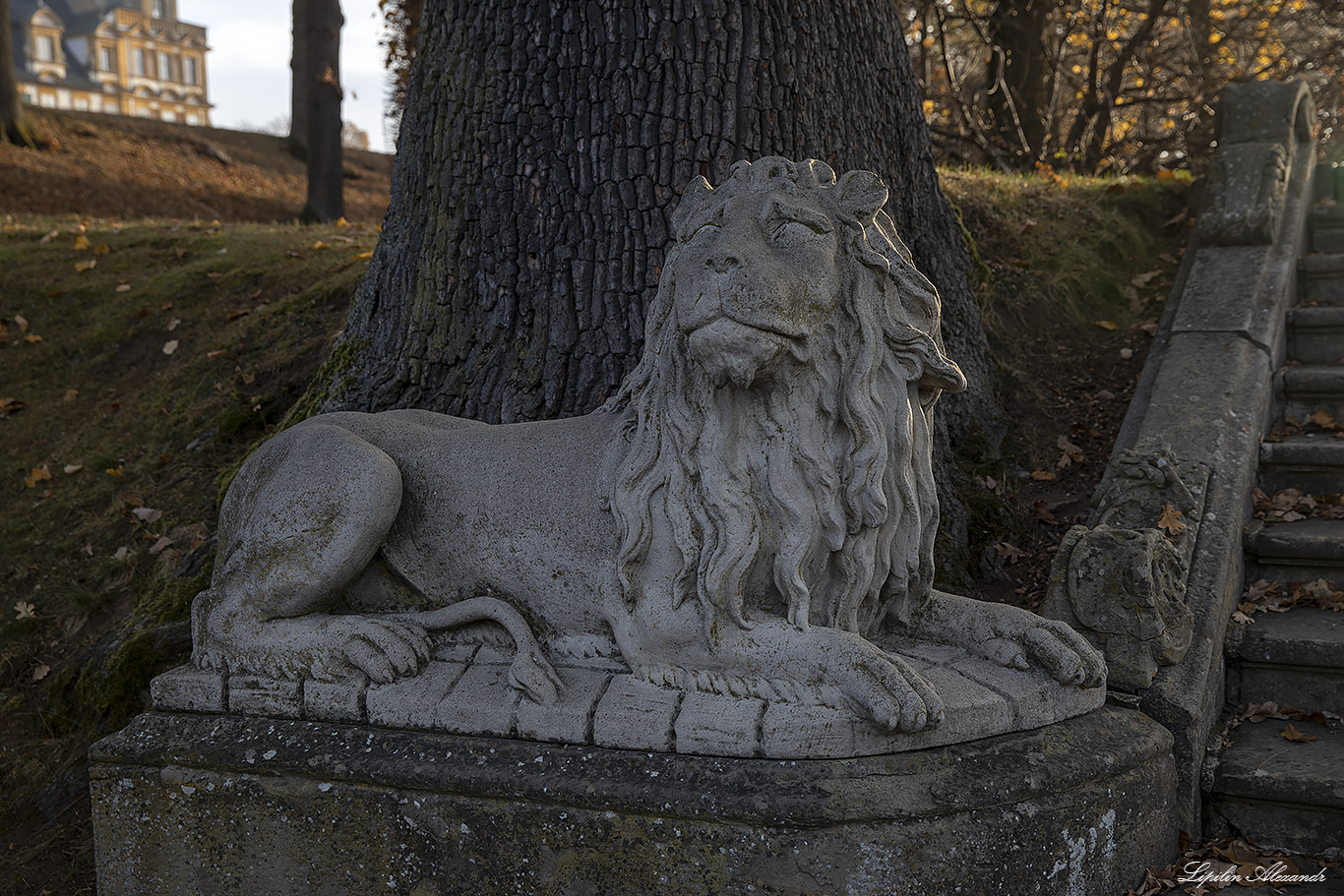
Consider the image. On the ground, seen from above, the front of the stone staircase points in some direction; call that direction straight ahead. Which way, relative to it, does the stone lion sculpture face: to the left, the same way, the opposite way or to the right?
to the left

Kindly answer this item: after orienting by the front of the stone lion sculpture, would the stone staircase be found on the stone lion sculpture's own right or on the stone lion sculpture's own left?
on the stone lion sculpture's own left

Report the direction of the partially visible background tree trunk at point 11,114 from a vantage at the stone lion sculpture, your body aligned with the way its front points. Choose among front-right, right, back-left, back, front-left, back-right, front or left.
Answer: back

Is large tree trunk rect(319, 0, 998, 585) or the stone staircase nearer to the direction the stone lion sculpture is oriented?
the stone staircase

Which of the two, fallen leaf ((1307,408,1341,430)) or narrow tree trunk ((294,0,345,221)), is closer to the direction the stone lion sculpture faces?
the fallen leaf

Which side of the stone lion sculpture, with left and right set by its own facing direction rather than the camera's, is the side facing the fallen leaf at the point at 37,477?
back

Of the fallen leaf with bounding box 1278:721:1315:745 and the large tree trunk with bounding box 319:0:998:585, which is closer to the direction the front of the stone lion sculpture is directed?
the fallen leaf

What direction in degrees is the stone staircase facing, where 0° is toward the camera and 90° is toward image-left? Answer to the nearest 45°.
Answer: approximately 0°

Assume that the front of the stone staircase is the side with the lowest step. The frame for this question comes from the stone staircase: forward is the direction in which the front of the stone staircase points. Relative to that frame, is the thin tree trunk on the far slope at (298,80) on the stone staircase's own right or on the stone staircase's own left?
on the stone staircase's own right

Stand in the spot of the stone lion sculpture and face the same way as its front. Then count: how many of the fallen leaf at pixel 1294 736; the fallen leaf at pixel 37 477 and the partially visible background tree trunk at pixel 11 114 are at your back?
2

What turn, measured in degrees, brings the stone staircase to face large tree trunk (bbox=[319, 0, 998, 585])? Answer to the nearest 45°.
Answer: approximately 90° to its right
